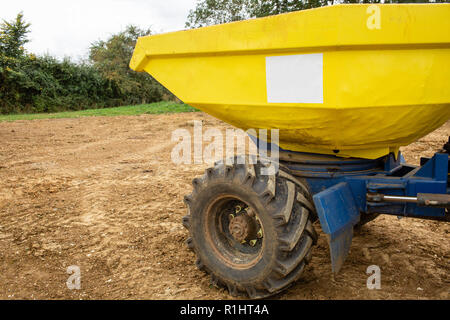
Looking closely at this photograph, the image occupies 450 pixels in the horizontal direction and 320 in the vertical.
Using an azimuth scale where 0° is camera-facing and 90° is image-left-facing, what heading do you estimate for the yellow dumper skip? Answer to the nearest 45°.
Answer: approximately 90°

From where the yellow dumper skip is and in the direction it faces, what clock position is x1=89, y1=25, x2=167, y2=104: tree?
The tree is roughly at 2 o'clock from the yellow dumper skip.

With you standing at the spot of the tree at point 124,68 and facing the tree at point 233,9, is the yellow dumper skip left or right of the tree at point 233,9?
right

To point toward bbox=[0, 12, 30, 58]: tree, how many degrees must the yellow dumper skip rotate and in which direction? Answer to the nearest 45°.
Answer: approximately 45° to its right

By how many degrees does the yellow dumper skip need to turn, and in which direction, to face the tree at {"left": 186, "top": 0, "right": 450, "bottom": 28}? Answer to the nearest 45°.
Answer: approximately 90° to its right
